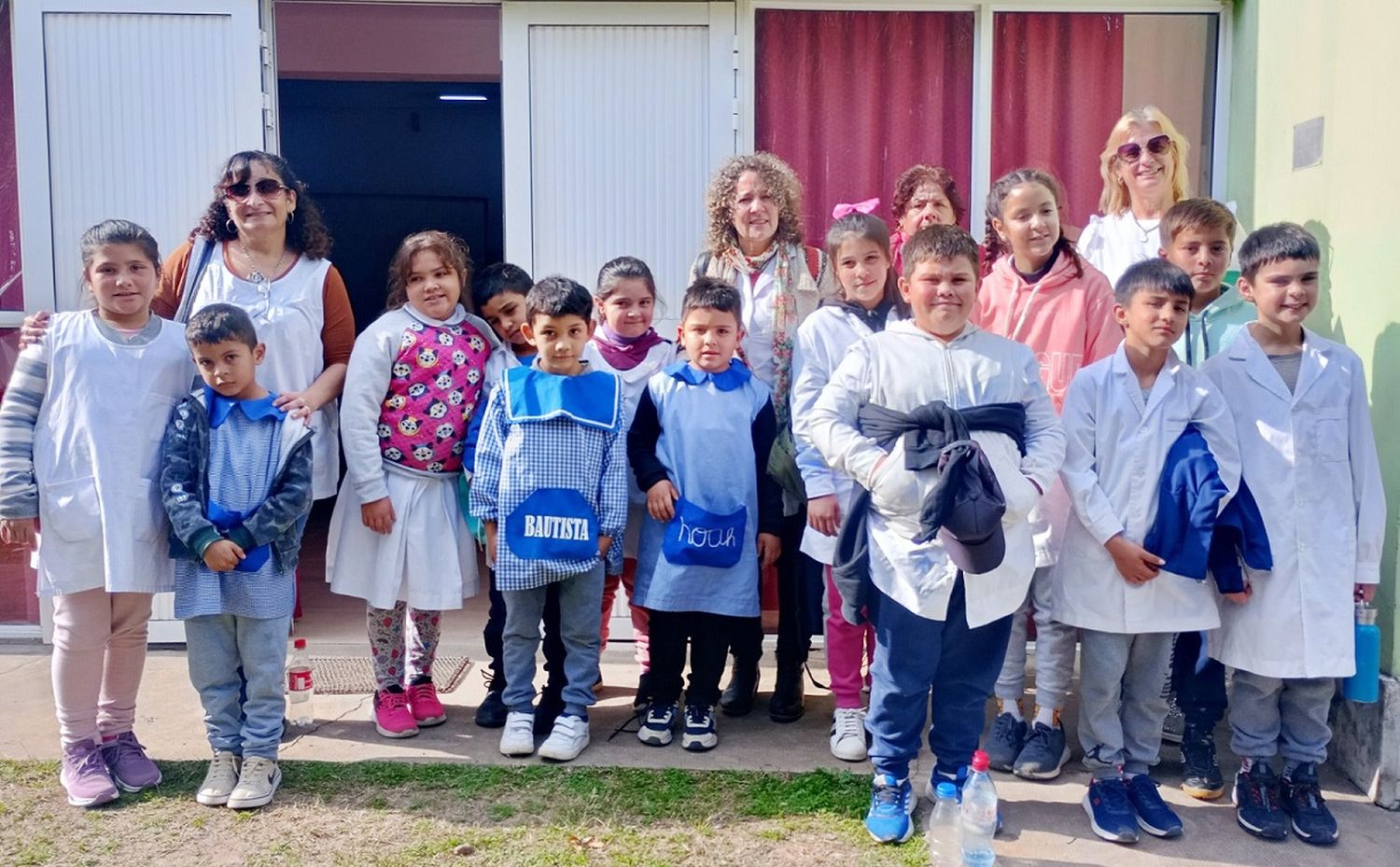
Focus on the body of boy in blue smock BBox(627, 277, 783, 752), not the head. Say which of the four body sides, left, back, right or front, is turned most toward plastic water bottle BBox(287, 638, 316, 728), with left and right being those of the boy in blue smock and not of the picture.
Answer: right

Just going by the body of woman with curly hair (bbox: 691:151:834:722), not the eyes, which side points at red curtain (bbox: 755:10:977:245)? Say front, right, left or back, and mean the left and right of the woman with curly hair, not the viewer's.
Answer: back

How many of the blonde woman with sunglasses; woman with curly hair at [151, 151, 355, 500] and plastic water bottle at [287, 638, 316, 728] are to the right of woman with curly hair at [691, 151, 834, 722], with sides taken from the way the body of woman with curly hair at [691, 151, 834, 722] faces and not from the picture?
2

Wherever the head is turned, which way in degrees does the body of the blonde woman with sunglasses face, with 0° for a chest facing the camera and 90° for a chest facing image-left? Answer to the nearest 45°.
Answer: approximately 0°

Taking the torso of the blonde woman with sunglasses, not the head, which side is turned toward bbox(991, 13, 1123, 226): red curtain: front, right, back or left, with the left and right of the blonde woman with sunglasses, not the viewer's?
back

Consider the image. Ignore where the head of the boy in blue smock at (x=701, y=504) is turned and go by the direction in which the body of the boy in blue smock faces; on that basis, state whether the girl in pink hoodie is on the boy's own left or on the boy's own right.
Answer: on the boy's own left

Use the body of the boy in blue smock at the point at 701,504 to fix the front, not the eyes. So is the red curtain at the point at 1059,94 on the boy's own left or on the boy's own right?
on the boy's own left

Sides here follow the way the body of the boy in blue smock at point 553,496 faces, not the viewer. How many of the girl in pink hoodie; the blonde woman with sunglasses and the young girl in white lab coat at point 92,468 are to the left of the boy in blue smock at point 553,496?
2

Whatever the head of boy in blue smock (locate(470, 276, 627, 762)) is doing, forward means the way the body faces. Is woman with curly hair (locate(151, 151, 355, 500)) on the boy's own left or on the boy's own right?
on the boy's own right

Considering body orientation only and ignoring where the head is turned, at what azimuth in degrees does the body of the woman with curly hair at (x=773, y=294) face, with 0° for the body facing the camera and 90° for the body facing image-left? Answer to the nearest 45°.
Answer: approximately 0°
